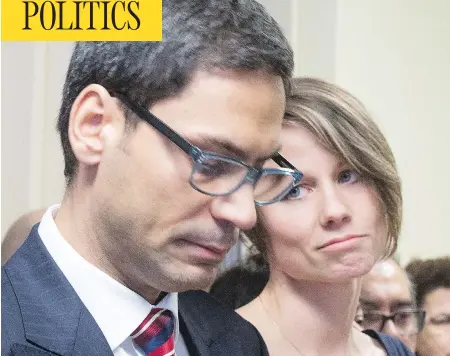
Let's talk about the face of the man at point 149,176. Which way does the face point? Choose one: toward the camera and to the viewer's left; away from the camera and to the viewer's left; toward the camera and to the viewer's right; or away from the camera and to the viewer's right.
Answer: toward the camera and to the viewer's right

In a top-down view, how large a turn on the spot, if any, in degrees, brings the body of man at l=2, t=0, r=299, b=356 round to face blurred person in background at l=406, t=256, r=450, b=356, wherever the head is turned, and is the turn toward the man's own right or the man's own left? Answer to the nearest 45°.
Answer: approximately 90° to the man's own left

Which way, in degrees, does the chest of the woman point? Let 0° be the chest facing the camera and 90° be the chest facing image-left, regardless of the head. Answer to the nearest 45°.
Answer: approximately 315°

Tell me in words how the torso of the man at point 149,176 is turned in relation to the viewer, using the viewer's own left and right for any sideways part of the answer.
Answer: facing the viewer and to the right of the viewer

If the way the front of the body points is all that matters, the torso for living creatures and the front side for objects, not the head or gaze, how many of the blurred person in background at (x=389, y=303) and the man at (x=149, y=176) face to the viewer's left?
0

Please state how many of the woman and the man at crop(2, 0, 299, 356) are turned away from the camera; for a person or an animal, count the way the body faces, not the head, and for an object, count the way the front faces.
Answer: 0
